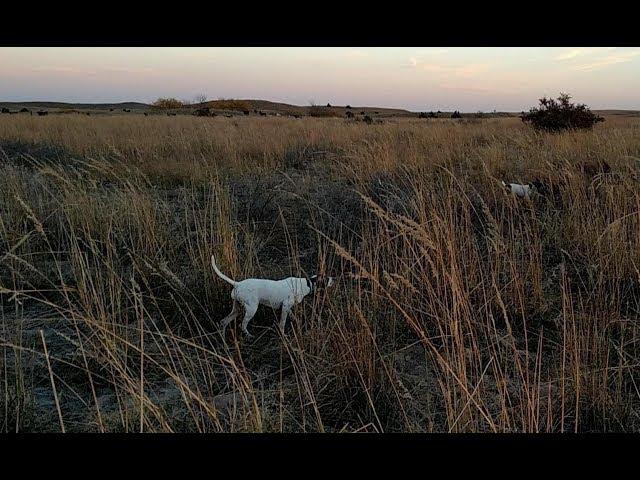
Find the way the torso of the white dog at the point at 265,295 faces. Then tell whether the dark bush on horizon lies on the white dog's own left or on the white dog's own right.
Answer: on the white dog's own left

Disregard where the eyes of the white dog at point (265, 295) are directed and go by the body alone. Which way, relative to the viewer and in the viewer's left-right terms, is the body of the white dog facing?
facing to the right of the viewer
